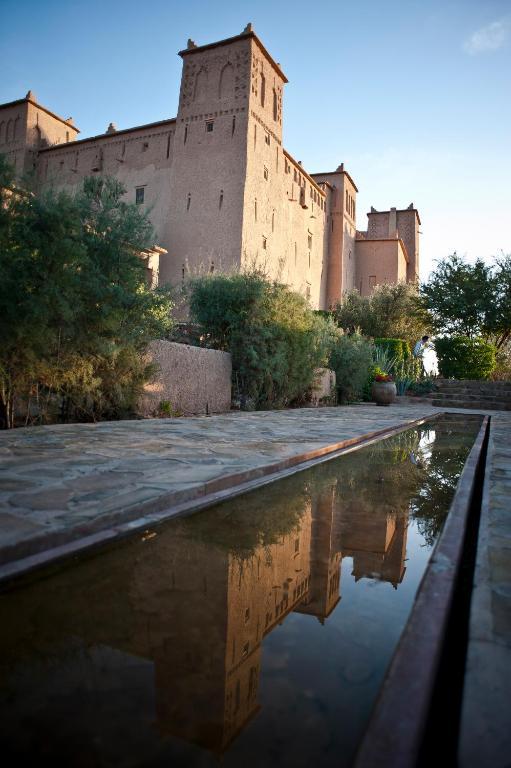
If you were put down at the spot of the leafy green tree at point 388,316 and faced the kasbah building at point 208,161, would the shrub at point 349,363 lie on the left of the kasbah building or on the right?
left

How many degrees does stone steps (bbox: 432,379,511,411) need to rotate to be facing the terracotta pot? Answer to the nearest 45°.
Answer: approximately 45° to its right

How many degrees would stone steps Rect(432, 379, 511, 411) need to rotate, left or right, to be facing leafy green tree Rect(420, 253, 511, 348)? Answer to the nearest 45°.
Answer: approximately 180°

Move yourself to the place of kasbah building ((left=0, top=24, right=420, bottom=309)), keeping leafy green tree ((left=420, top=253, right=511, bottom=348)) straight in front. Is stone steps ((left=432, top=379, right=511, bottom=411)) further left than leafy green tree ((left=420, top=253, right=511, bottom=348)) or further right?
right

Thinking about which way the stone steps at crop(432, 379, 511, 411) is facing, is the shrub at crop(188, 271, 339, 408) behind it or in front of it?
in front

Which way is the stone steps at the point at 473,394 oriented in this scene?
toward the camera
